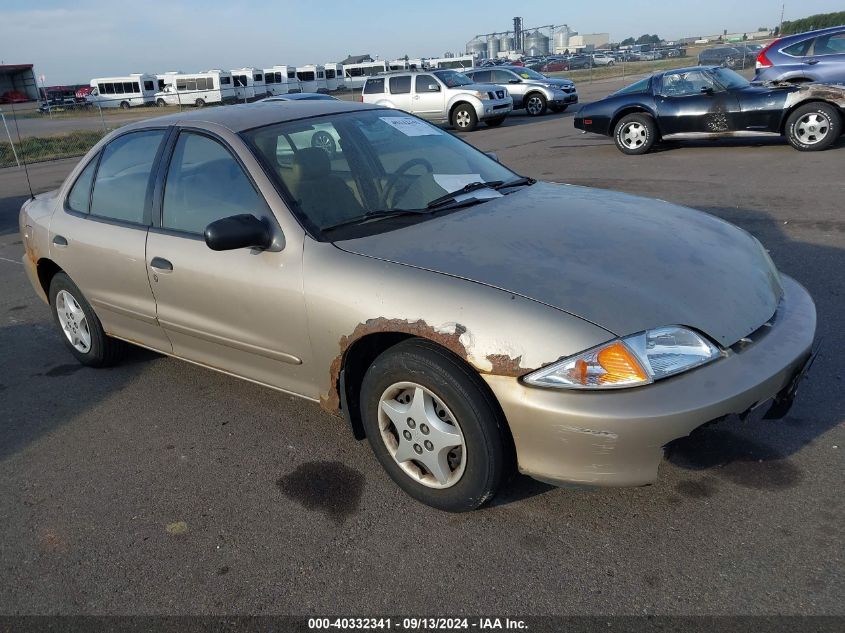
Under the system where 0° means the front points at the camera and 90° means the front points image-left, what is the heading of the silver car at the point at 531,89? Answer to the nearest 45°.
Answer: approximately 315°

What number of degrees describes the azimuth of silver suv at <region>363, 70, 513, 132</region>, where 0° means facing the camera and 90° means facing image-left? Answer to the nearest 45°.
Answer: approximately 315°
